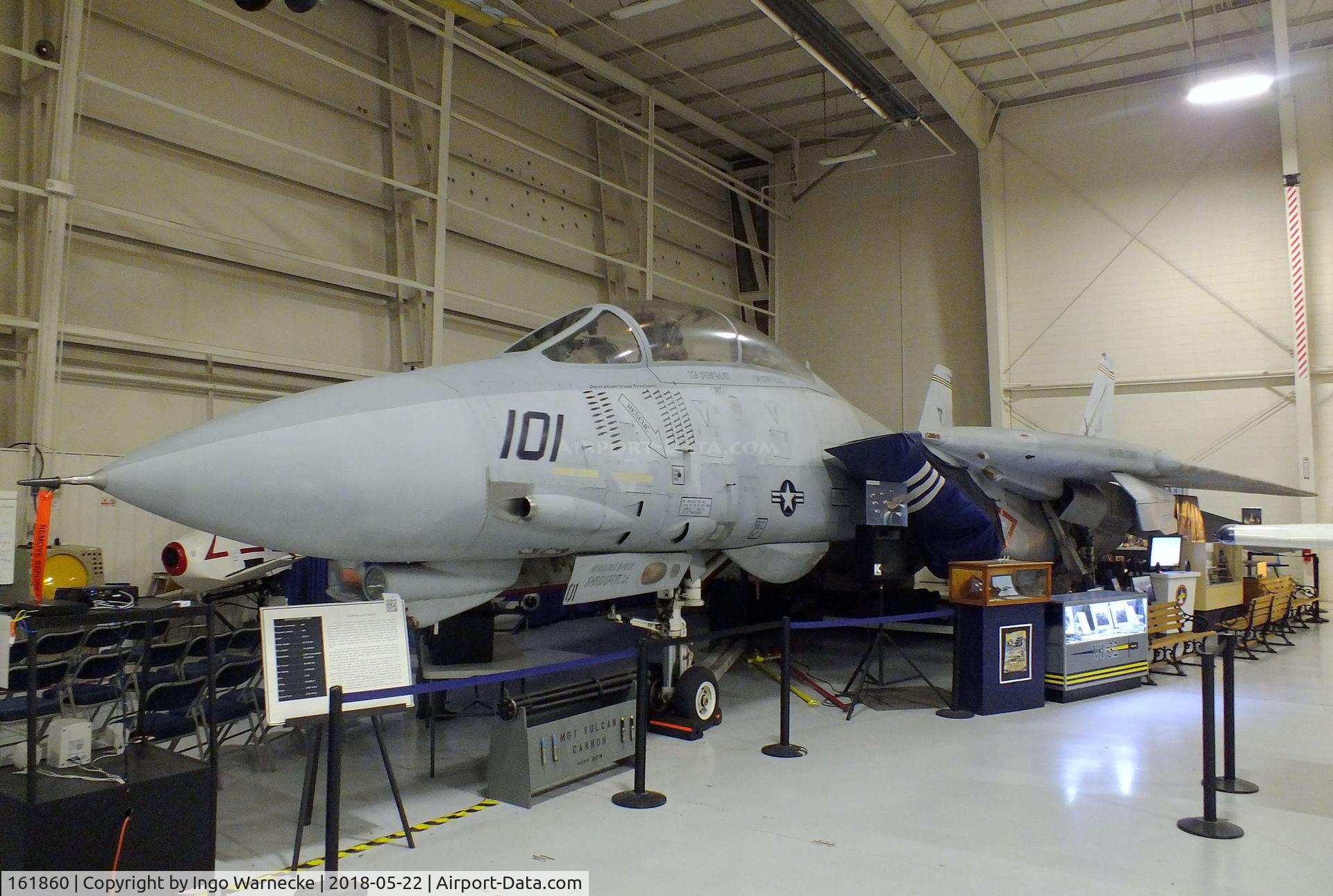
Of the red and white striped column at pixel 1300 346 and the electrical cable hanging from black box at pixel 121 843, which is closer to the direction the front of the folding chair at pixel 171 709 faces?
the electrical cable hanging from black box

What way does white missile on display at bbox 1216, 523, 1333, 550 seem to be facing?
to the viewer's left

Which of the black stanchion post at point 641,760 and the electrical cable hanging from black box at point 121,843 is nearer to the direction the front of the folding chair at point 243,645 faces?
the electrical cable hanging from black box

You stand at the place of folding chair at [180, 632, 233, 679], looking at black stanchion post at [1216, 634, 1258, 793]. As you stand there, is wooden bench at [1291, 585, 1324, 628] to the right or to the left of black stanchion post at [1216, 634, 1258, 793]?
left

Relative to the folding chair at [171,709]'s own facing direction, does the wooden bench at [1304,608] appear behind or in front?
behind

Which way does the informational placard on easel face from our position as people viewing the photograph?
facing the viewer
